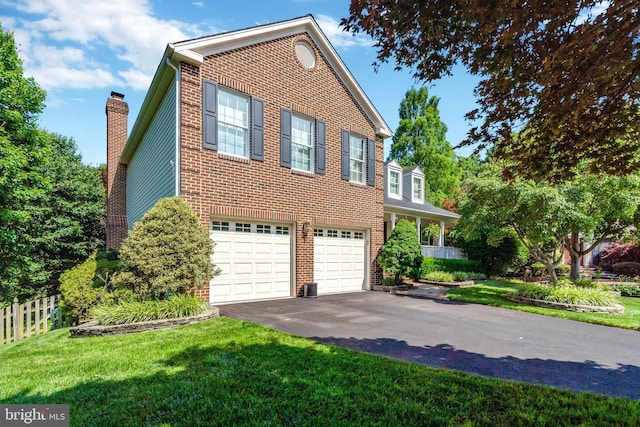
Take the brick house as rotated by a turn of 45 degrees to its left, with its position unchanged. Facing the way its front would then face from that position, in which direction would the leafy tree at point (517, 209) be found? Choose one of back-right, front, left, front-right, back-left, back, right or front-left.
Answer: front

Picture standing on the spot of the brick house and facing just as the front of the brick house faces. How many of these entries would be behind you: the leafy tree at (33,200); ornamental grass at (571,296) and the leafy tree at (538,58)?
1

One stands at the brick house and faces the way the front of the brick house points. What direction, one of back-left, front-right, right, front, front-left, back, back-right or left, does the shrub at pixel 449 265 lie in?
left

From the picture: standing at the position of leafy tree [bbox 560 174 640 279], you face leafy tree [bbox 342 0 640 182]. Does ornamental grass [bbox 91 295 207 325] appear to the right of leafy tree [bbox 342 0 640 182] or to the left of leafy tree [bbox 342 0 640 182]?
right

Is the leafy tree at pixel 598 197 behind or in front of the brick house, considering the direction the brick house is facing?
in front

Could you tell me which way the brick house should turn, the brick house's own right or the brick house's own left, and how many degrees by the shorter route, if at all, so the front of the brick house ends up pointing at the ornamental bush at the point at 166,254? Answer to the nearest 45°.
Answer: approximately 90° to the brick house's own right

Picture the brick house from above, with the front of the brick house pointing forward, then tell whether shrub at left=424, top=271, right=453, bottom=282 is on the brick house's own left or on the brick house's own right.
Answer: on the brick house's own left

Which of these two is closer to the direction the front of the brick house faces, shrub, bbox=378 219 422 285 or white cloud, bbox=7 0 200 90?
the shrub

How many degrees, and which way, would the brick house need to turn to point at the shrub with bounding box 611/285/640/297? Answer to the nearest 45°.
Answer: approximately 45° to its left

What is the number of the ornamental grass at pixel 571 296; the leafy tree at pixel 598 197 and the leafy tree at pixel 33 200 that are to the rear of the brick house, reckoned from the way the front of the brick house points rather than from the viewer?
1

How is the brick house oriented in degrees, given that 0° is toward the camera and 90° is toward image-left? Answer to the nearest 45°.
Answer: approximately 315°

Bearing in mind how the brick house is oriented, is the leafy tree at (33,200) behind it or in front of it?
behind

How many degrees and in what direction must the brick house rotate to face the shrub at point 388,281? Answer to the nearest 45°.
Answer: approximately 90° to its left

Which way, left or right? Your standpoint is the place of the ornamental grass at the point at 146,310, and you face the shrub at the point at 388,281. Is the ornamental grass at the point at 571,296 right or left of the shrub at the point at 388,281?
right

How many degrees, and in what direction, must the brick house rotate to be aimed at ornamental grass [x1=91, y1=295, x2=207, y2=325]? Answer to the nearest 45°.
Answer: approximately 90° to its right
